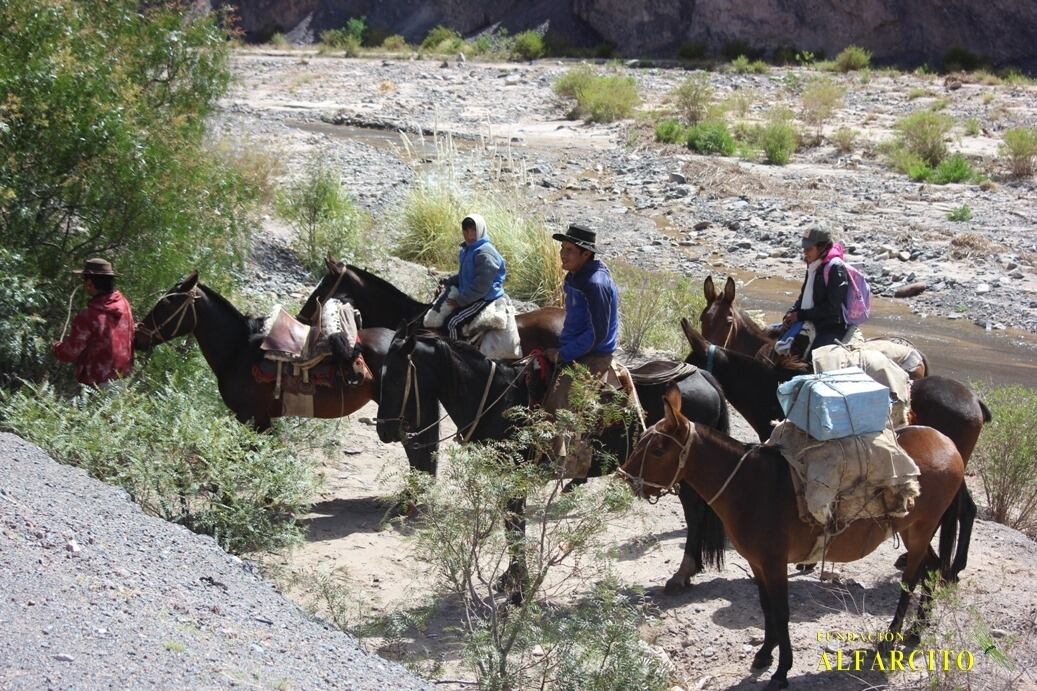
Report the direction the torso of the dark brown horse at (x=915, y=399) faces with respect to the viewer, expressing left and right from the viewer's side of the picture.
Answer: facing to the left of the viewer

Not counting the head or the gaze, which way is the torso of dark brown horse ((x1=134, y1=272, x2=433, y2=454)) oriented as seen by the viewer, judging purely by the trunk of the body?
to the viewer's left

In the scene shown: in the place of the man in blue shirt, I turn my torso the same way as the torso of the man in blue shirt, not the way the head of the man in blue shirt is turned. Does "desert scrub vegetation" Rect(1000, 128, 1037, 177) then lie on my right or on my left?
on my right

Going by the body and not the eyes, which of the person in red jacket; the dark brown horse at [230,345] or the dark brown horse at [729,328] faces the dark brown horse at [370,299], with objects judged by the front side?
the dark brown horse at [729,328]

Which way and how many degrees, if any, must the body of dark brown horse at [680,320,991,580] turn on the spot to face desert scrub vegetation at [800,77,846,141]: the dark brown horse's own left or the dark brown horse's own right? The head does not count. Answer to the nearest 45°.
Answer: approximately 90° to the dark brown horse's own right

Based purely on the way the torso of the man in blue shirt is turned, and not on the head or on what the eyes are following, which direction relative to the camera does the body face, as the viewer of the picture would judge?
to the viewer's left

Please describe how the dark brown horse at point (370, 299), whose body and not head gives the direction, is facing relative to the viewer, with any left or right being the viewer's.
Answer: facing to the left of the viewer

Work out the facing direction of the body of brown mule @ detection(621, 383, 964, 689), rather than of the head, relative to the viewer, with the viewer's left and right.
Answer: facing the viewer and to the left of the viewer

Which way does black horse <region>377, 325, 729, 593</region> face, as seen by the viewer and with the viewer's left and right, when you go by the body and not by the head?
facing to the left of the viewer

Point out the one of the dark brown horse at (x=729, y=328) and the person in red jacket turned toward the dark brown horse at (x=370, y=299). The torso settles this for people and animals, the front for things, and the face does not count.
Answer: the dark brown horse at (x=729, y=328)

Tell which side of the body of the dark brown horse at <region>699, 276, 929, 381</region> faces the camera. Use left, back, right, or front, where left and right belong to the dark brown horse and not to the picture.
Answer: left

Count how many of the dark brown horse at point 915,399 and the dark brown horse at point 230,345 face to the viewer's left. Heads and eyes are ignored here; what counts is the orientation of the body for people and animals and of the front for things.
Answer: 2

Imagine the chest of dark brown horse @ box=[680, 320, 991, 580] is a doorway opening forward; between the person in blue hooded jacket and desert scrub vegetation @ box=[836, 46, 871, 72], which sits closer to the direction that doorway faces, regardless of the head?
the person in blue hooded jacket

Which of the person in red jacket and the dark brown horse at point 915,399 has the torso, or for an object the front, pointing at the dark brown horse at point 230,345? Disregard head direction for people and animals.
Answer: the dark brown horse at point 915,399

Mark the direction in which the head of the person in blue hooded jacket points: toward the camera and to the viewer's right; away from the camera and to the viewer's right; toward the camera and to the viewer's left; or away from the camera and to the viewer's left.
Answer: toward the camera and to the viewer's left

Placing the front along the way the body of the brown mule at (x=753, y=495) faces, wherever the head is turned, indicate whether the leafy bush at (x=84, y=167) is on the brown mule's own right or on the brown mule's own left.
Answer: on the brown mule's own right
